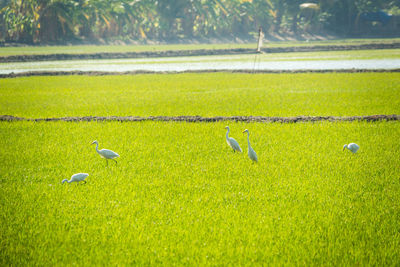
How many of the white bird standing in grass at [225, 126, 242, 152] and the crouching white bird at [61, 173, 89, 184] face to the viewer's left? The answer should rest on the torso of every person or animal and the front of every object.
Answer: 2

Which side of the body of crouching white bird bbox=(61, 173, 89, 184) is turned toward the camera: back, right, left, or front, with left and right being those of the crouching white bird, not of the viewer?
left

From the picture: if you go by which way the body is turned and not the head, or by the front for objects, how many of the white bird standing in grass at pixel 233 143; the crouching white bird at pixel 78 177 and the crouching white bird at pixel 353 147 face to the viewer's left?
3

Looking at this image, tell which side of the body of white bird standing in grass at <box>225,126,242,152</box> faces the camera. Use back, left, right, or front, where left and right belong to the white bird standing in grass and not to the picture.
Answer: left

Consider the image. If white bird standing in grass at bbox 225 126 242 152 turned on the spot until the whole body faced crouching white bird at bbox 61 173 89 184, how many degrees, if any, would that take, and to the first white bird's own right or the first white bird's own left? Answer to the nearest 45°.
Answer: approximately 45° to the first white bird's own left

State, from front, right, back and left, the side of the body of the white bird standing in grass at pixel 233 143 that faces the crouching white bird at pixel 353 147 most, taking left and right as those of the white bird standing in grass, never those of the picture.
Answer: back

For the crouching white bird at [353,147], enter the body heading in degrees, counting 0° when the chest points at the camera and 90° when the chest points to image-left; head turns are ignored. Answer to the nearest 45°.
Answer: approximately 90°

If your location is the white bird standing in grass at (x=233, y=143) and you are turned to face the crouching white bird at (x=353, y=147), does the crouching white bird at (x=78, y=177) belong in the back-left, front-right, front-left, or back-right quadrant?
back-right

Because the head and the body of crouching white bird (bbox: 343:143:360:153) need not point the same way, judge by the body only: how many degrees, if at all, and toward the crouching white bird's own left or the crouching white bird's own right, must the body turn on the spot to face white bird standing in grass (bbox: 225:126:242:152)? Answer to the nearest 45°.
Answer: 0° — it already faces it

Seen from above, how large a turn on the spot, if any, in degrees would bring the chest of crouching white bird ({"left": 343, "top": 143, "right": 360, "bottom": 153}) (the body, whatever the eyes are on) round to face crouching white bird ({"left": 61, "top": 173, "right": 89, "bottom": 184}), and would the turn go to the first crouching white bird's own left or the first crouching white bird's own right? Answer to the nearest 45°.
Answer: approximately 45° to the first crouching white bird's own left

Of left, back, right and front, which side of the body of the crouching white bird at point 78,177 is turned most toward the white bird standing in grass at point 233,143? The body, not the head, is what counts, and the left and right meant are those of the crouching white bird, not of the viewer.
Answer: back
